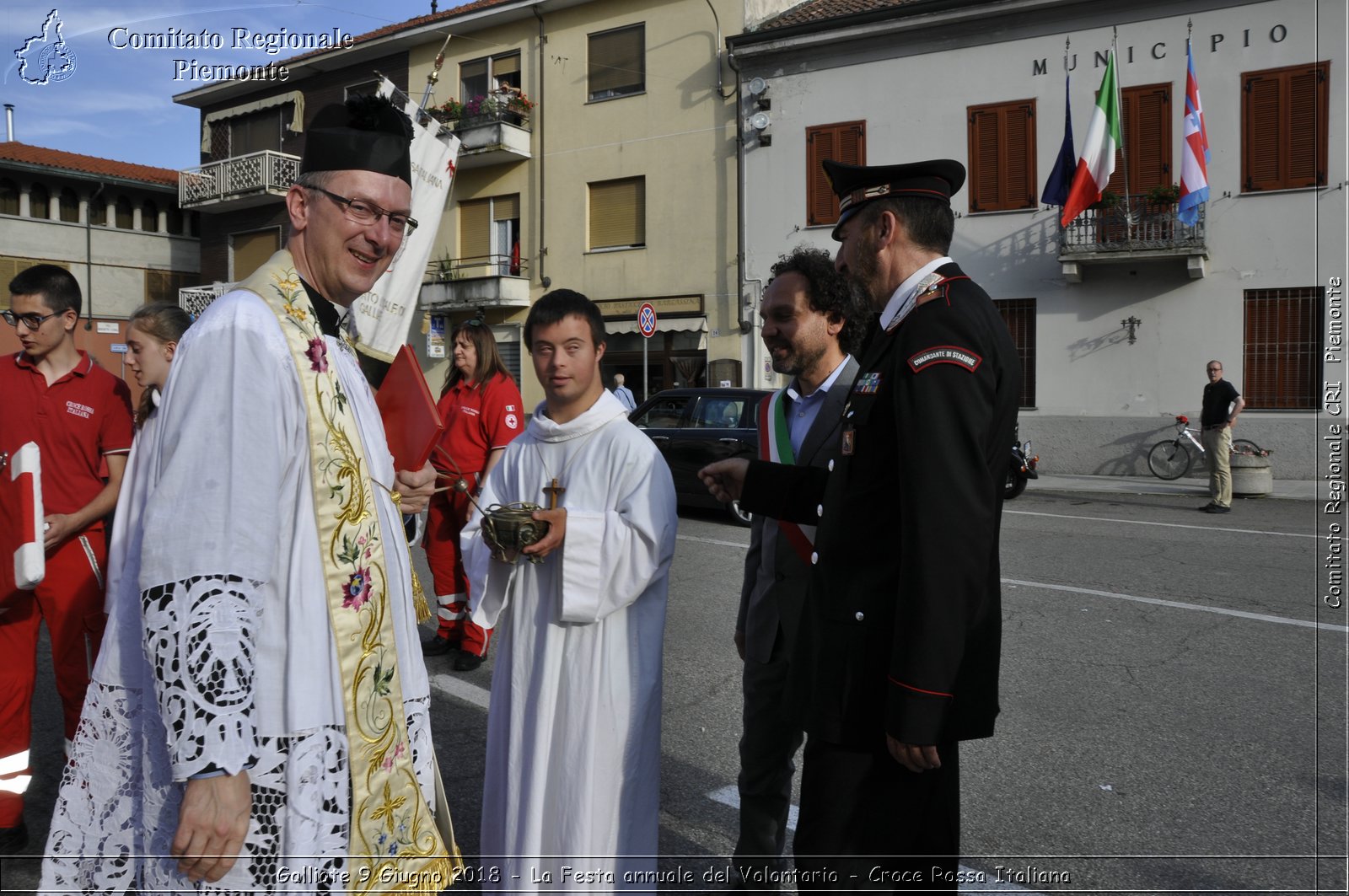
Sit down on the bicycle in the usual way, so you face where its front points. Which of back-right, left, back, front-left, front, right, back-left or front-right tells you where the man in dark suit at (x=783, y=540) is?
left

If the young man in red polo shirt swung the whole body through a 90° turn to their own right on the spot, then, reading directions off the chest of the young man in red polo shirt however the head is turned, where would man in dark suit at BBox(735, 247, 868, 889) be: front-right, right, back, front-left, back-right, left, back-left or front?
back

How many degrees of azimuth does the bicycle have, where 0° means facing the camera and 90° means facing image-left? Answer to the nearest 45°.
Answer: approximately 90°

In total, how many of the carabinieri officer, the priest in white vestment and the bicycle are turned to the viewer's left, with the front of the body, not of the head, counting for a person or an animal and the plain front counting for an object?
2

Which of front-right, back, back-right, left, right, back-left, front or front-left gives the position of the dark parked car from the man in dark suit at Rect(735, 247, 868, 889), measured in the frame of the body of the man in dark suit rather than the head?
back-right

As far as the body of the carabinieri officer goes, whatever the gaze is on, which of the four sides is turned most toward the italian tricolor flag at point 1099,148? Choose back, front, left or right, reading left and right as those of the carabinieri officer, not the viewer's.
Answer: right

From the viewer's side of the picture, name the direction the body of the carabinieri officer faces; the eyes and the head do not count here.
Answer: to the viewer's left

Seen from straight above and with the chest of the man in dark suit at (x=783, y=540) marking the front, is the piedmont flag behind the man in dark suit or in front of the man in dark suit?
behind

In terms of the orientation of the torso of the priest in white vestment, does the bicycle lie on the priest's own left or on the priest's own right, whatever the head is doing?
on the priest's own left

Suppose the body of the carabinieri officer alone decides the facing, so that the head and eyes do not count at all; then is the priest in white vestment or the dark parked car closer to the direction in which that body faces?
the priest in white vestment

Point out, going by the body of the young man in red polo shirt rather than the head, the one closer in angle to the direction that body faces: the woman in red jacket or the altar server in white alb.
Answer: the altar server in white alb

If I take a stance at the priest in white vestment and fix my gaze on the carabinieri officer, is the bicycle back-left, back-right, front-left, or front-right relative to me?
front-left

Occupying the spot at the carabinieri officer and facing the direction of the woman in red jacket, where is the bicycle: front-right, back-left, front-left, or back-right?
front-right

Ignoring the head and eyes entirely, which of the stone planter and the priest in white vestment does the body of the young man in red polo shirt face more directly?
the priest in white vestment

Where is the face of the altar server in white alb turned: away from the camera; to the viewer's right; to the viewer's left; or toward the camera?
toward the camera

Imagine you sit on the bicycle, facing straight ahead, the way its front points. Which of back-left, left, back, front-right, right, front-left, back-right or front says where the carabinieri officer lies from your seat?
left
